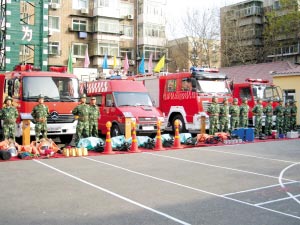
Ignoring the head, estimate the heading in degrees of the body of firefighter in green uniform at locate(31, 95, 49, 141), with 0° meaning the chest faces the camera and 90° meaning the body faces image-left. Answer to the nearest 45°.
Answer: approximately 0°

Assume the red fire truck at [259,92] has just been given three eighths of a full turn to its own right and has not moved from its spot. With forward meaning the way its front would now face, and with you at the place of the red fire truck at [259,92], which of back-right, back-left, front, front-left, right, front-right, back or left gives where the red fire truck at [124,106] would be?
front-left

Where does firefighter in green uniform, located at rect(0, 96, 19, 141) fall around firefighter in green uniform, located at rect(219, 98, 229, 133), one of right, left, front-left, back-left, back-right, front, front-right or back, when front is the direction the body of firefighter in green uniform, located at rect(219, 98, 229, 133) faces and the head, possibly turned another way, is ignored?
front-right

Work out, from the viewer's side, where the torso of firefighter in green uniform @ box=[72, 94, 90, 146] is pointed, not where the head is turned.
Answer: toward the camera

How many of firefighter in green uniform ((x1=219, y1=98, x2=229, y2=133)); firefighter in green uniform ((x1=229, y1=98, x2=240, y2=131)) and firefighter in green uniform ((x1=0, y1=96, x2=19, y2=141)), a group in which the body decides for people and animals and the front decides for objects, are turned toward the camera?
3

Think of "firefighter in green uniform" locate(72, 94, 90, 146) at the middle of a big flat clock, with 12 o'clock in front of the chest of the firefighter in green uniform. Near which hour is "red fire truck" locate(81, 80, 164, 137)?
The red fire truck is roughly at 7 o'clock from the firefighter in green uniform.

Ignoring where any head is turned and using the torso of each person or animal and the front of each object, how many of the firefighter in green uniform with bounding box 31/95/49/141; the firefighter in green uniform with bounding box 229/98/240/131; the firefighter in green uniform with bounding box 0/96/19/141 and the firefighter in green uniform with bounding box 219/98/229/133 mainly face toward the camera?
4

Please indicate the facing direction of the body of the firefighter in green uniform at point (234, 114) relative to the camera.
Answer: toward the camera

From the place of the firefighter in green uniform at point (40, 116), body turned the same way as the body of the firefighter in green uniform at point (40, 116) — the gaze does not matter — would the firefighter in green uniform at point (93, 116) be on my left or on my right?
on my left

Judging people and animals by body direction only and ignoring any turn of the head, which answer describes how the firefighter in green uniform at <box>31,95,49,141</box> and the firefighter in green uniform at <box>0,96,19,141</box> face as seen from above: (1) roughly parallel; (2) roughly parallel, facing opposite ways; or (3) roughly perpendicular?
roughly parallel

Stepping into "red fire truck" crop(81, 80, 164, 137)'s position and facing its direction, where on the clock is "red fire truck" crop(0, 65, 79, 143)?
"red fire truck" crop(0, 65, 79, 143) is roughly at 3 o'clock from "red fire truck" crop(81, 80, 164, 137).

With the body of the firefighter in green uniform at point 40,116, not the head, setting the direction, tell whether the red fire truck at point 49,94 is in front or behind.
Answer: behind

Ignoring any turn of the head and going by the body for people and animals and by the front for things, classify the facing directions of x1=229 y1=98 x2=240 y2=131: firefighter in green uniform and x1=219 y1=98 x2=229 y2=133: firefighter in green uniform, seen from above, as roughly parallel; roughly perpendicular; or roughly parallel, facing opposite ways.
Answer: roughly parallel

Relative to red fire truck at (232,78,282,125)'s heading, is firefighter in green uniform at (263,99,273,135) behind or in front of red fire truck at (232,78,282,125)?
in front

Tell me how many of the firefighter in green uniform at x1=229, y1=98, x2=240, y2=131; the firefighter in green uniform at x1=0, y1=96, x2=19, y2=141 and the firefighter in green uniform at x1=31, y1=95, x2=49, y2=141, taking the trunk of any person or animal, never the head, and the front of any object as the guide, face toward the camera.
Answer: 3

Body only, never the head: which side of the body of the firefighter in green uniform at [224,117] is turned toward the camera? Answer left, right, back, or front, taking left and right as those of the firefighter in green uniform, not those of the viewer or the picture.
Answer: front

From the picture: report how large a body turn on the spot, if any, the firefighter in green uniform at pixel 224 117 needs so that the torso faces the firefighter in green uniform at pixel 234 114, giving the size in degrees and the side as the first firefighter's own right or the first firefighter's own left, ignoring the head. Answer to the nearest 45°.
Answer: approximately 135° to the first firefighter's own left

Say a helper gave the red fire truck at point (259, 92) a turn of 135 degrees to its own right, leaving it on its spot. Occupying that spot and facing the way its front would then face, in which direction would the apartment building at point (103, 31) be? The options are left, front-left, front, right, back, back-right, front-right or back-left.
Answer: front-right

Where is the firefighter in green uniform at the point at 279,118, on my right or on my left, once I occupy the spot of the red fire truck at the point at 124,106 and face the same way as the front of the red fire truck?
on my left
